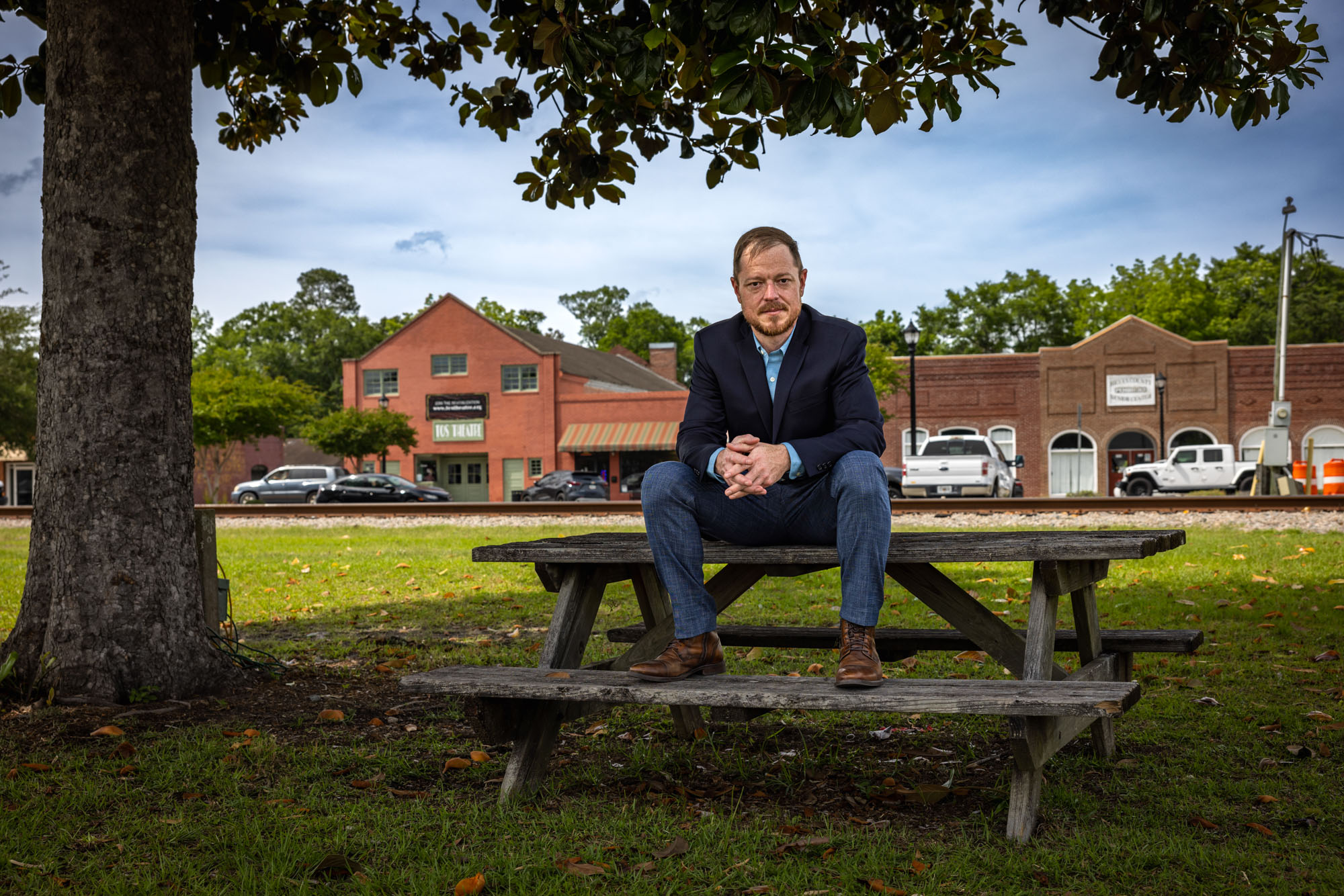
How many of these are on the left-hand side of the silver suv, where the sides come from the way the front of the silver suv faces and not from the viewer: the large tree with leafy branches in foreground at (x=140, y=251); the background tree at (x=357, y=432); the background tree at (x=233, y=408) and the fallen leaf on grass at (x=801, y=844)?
2

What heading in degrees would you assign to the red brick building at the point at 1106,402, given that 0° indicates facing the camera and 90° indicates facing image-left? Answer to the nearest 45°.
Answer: approximately 0°

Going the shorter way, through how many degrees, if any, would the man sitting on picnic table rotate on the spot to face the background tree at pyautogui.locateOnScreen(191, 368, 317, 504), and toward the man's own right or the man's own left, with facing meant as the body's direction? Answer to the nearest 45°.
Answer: approximately 135° to the man's own right

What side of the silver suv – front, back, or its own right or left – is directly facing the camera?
left

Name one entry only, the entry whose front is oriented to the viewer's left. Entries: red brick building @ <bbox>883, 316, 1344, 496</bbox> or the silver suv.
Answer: the silver suv

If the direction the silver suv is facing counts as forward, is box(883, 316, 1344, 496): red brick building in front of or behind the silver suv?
behind

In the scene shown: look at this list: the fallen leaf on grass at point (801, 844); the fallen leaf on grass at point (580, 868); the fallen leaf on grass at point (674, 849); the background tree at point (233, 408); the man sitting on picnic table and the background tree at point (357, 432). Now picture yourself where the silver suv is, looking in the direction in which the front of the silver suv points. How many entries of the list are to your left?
4

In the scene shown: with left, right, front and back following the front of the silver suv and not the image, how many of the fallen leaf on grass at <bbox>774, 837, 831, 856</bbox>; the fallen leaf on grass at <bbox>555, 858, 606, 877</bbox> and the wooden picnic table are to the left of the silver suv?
3

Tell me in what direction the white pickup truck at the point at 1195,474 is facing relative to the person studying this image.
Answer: facing to the left of the viewer

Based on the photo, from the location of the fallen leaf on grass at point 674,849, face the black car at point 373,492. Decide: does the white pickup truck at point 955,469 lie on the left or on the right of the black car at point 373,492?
right

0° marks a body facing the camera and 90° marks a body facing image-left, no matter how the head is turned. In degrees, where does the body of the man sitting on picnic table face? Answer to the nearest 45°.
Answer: approximately 0°
